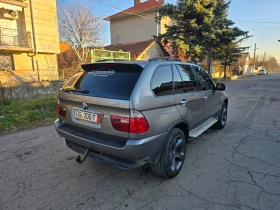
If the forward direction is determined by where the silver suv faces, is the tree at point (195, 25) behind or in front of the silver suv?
in front

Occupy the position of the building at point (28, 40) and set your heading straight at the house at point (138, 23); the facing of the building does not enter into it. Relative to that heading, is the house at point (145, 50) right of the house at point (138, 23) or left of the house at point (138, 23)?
right

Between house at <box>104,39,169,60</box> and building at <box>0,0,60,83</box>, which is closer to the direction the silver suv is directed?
the house

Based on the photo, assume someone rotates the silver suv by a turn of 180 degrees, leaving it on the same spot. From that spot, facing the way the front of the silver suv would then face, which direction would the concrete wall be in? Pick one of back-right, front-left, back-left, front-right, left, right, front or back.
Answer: right

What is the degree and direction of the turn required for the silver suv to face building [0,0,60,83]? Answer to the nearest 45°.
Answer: approximately 90° to its left

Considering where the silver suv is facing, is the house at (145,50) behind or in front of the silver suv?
in front

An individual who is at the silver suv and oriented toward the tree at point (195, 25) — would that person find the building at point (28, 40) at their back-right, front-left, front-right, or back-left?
front-left

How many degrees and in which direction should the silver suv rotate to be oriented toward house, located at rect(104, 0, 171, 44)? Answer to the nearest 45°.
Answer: approximately 45° to its left

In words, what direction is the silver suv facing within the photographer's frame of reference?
facing away from the viewer and to the right of the viewer
